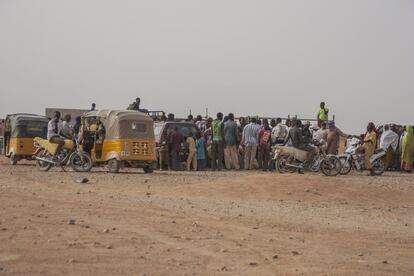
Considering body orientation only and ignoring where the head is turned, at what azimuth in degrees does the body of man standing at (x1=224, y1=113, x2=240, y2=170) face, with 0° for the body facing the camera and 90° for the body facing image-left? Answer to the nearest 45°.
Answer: approximately 180°

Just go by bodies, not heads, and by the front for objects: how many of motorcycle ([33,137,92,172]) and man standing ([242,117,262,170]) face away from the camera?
1

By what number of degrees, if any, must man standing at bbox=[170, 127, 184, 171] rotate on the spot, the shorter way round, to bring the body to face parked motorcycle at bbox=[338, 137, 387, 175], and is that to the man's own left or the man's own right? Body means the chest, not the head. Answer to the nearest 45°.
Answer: approximately 90° to the man's own right

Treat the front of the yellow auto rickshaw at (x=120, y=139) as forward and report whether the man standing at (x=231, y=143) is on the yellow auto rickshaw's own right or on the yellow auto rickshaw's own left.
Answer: on the yellow auto rickshaw's own right

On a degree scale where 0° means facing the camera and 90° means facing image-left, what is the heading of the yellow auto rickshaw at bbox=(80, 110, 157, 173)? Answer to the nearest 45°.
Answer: approximately 135°

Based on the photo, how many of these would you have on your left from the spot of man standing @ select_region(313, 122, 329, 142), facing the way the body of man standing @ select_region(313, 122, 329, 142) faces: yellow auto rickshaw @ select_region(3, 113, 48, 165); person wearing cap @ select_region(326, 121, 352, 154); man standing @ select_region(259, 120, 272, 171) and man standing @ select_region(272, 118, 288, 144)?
3

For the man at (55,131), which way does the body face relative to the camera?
to the viewer's right

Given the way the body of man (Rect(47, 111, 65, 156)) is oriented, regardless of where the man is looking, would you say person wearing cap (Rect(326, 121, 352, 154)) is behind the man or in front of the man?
in front

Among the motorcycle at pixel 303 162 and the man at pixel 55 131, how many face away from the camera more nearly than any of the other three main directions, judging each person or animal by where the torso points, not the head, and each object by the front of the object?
0

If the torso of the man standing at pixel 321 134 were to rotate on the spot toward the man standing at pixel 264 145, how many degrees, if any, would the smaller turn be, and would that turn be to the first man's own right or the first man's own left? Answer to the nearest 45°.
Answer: approximately 90° to the first man's own left
